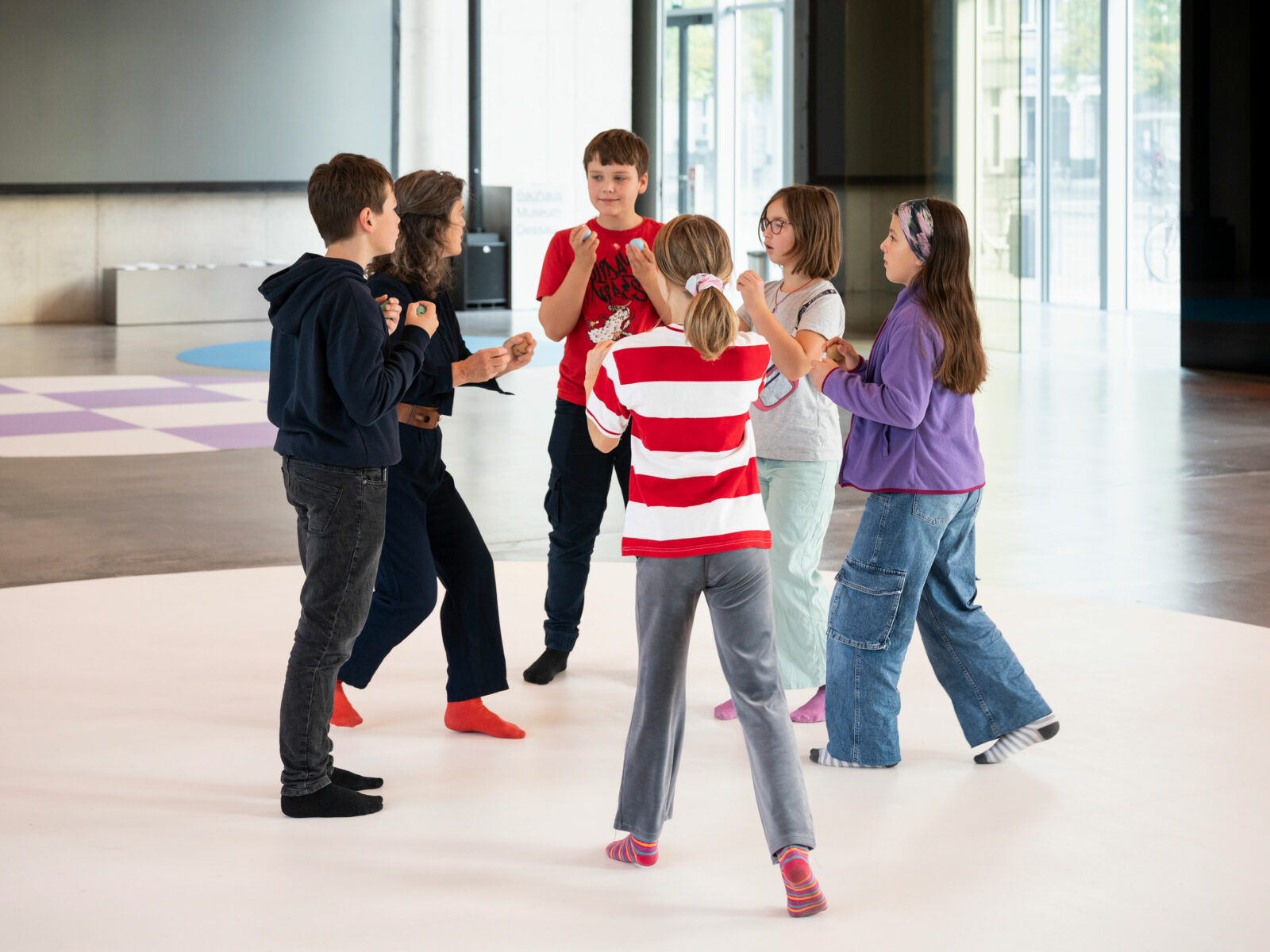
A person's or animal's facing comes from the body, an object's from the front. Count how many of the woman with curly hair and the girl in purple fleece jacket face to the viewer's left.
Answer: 1

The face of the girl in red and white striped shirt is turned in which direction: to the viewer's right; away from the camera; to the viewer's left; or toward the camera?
away from the camera

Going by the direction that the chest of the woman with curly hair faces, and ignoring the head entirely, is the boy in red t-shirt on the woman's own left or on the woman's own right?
on the woman's own left

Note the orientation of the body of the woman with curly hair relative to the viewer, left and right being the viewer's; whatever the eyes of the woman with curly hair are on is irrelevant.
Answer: facing to the right of the viewer

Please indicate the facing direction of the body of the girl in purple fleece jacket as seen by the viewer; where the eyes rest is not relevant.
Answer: to the viewer's left

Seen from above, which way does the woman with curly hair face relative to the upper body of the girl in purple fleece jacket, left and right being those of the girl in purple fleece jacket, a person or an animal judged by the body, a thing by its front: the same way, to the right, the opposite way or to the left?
the opposite way
